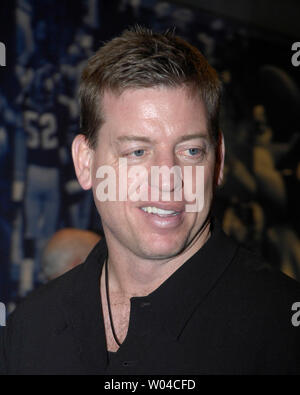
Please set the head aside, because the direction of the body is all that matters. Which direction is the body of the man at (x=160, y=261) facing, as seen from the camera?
toward the camera

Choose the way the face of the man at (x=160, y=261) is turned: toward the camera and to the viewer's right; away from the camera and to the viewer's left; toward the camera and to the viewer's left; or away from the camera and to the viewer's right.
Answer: toward the camera and to the viewer's right
